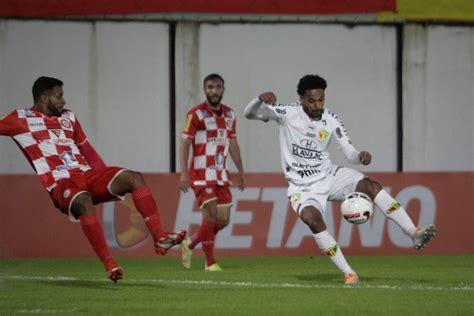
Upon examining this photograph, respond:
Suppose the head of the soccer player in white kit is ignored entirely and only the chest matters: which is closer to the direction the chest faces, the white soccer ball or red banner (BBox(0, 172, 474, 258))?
the white soccer ball

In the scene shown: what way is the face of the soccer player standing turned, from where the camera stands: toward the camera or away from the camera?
toward the camera

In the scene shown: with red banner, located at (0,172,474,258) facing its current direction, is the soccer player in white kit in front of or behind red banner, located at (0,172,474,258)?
in front

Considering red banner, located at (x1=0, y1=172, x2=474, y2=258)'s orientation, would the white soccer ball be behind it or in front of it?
in front

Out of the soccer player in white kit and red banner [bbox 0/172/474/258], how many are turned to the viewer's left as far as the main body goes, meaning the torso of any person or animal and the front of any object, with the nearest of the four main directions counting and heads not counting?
0

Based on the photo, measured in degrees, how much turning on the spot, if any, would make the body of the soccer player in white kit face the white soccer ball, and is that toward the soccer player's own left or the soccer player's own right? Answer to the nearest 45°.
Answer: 0° — they already face it

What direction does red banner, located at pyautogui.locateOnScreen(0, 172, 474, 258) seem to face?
toward the camera

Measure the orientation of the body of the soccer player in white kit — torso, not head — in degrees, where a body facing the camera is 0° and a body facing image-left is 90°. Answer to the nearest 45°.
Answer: approximately 315°
